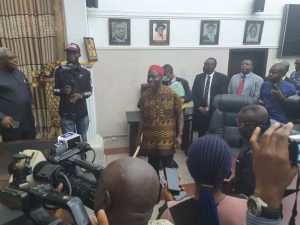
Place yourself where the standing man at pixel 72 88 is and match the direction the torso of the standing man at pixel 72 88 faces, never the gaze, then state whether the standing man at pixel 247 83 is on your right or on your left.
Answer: on your left

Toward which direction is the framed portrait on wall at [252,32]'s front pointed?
toward the camera

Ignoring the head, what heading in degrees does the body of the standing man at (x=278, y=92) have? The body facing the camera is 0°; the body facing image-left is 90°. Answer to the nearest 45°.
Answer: approximately 45°

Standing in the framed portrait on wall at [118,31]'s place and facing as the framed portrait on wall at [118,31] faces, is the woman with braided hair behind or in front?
in front

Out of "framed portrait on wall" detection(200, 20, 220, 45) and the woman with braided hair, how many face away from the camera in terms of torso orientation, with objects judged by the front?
1

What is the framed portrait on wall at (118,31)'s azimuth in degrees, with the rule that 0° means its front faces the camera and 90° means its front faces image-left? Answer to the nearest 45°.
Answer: approximately 0°

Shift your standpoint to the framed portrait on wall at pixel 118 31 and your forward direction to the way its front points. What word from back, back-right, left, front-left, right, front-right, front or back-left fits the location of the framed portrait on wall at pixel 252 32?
left

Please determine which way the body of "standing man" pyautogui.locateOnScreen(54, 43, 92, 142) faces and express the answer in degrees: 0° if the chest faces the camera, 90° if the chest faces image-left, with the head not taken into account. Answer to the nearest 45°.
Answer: approximately 0°

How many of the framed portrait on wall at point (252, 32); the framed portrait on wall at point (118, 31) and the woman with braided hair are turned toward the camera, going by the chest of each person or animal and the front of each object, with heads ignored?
2

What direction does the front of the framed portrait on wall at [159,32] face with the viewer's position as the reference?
facing the viewer

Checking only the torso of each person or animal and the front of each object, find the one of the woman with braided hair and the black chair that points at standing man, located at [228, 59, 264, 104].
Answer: the woman with braided hair

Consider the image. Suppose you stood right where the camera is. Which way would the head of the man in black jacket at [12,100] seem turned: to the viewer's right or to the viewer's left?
to the viewer's right

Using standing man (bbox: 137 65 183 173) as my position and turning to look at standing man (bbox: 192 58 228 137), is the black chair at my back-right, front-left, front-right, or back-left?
front-right

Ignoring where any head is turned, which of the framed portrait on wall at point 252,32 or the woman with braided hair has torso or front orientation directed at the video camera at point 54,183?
the framed portrait on wall

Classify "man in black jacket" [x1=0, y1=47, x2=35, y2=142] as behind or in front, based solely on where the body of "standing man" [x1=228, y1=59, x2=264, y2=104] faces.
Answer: in front

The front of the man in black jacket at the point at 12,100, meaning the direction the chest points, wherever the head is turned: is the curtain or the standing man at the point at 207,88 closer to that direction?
the standing man

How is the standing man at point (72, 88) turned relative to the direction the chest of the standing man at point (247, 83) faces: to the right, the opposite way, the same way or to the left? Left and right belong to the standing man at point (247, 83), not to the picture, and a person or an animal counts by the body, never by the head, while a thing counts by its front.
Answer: to the left

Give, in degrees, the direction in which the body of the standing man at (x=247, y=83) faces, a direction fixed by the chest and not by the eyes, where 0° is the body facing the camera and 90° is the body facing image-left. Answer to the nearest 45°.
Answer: approximately 45°

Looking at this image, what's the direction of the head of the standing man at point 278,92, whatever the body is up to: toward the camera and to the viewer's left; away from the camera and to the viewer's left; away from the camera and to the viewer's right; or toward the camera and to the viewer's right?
toward the camera and to the viewer's left

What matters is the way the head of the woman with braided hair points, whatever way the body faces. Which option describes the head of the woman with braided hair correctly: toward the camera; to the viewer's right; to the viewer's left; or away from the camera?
away from the camera
